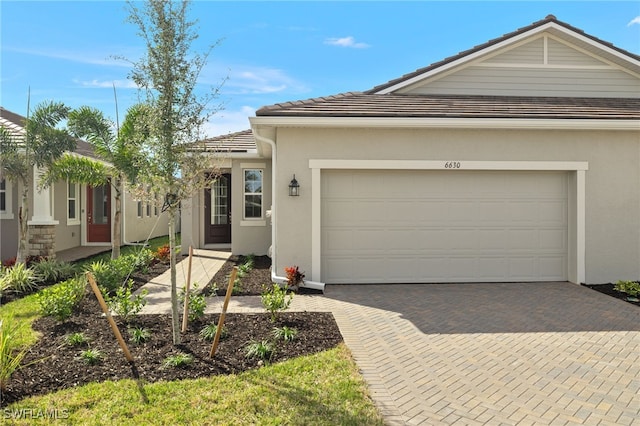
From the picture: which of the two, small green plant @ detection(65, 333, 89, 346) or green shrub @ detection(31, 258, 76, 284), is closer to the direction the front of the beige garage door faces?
the small green plant

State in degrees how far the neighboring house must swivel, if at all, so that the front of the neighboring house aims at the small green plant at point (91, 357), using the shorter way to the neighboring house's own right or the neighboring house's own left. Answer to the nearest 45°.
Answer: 0° — it already faces it

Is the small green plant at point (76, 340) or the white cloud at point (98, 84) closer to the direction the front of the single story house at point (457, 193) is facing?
the small green plant

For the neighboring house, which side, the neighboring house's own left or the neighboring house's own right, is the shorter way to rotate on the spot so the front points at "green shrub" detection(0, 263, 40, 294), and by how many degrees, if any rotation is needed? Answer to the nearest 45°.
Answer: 0° — it already faces it

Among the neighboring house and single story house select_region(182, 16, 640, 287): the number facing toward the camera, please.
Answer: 2

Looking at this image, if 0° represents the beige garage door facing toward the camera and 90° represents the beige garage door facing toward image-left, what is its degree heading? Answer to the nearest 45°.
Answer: approximately 0°

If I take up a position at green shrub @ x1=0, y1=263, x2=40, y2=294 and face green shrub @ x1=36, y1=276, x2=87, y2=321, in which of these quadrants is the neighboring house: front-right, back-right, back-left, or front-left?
back-left

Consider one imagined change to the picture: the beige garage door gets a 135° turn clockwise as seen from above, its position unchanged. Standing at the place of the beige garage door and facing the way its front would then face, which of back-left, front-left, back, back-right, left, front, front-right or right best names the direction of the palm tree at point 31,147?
front-left

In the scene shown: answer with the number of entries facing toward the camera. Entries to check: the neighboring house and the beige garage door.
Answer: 2

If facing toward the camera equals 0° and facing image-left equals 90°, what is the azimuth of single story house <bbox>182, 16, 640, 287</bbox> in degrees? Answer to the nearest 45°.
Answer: approximately 0°

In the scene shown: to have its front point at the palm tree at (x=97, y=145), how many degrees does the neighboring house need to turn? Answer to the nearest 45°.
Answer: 0° — it already faces it
